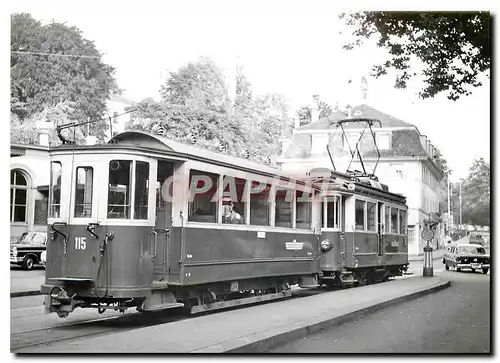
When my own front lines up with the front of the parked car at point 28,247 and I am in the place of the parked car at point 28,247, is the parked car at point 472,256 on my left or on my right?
on my left

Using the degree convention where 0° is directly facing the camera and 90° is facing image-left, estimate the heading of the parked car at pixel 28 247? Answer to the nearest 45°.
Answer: approximately 45°

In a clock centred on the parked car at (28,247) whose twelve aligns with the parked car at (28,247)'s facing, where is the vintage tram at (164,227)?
The vintage tram is roughly at 8 o'clock from the parked car.

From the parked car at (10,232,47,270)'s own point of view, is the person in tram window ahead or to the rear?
to the rear
